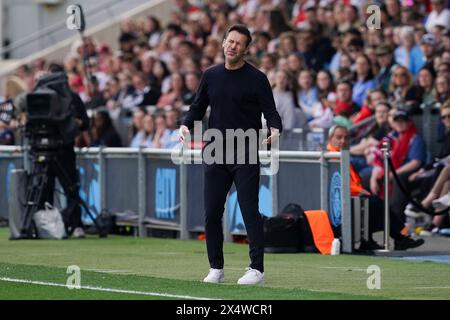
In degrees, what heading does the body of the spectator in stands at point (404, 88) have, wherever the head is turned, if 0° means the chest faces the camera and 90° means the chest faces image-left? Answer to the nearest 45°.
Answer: approximately 45°

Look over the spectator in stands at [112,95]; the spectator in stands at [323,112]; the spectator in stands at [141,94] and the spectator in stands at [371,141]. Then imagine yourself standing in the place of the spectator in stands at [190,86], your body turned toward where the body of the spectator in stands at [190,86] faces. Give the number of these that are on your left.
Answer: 2

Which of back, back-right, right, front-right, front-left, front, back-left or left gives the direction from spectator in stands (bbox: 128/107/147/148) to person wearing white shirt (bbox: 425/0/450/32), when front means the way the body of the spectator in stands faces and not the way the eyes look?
back-left

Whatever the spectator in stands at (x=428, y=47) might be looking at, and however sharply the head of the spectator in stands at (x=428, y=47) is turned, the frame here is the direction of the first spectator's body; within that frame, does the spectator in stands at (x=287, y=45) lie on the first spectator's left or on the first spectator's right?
on the first spectator's right
